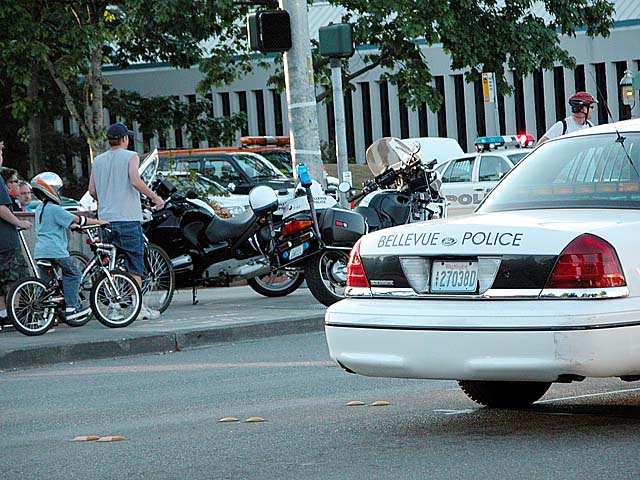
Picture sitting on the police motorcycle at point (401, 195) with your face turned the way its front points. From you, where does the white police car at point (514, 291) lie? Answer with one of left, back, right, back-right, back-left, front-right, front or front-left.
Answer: back-right

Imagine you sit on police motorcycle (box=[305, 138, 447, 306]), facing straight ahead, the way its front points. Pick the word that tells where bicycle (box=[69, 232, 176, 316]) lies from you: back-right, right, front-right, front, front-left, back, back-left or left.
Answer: back

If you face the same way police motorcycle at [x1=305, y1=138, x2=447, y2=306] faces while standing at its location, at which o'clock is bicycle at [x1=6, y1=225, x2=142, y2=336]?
The bicycle is roughly at 6 o'clock from the police motorcycle.

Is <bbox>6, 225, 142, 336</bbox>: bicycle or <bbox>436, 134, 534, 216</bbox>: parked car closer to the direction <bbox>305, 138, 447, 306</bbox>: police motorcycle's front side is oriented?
the parked car

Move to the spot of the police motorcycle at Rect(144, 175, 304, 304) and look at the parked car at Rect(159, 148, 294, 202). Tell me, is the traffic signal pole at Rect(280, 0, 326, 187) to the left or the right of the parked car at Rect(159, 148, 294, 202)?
right

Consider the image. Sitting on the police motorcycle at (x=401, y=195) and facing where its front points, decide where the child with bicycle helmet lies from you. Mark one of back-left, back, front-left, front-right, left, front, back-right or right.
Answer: back

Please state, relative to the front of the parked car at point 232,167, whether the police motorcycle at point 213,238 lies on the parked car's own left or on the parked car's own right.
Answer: on the parked car's own right

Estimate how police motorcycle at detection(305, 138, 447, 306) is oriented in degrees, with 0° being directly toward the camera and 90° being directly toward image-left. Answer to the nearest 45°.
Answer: approximately 225°

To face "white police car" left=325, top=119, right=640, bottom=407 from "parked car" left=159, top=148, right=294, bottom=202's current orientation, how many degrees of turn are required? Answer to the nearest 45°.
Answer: approximately 45° to its right
